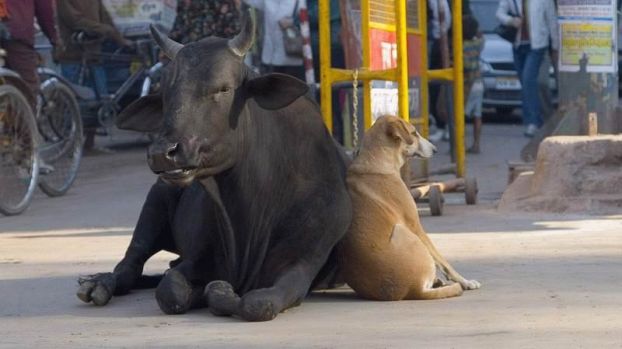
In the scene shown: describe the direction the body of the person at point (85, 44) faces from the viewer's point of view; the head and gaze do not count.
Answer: to the viewer's right

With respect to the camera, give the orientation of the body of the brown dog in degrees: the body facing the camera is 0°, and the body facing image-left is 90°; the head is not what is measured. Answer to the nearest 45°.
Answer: approximately 225°

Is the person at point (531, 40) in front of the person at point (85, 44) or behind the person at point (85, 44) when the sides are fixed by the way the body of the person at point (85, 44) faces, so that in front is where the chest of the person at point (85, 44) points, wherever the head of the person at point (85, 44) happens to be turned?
in front

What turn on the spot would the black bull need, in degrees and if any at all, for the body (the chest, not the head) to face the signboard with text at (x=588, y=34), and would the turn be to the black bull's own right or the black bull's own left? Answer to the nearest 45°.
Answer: approximately 180°

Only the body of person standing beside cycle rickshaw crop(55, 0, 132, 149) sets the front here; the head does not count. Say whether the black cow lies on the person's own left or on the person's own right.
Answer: on the person's own right
